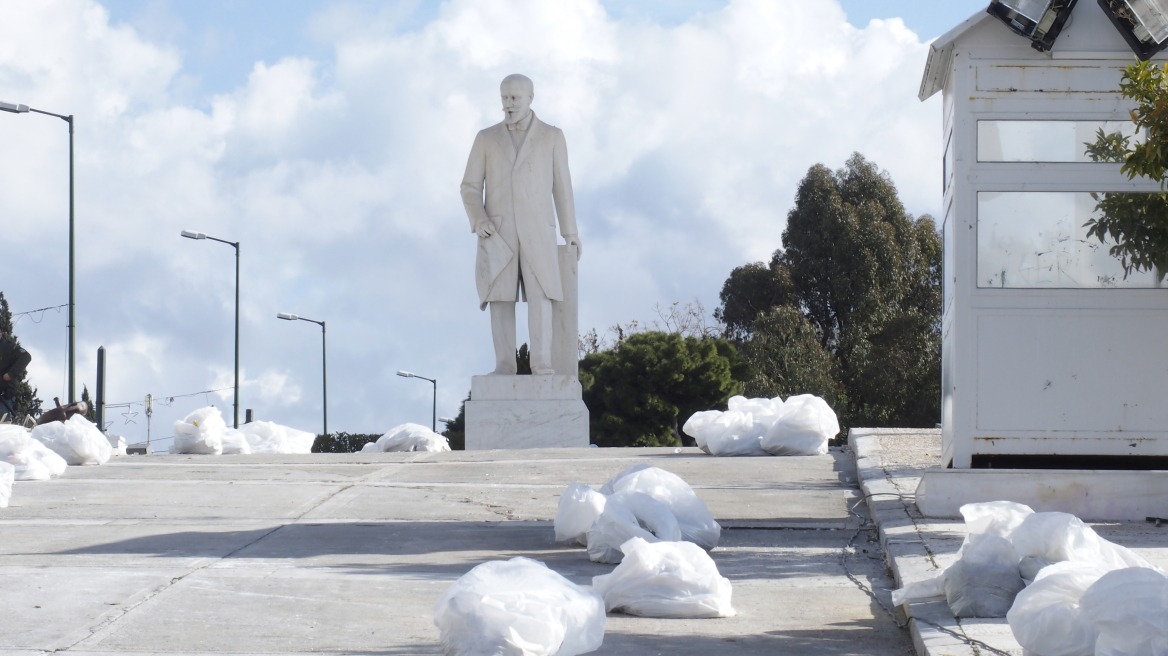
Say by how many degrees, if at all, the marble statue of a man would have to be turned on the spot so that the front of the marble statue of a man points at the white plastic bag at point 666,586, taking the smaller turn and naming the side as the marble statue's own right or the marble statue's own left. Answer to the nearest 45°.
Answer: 0° — it already faces it

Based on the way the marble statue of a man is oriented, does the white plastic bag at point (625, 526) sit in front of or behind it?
in front

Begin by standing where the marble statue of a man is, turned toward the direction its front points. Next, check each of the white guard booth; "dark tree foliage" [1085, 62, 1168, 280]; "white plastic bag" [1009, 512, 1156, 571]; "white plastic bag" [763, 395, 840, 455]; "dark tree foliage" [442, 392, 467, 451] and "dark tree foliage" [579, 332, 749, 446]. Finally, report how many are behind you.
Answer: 2

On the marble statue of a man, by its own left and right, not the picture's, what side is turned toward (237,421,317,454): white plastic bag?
right

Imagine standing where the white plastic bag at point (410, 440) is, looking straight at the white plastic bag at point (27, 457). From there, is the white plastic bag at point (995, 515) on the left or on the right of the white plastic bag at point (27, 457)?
left

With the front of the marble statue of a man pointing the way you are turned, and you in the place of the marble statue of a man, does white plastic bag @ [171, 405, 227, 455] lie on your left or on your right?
on your right

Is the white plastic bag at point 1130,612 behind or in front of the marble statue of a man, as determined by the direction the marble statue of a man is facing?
in front

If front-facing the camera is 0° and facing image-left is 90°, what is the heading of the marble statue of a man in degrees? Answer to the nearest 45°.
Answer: approximately 0°

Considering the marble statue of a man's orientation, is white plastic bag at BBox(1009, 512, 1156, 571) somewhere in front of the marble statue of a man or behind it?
in front

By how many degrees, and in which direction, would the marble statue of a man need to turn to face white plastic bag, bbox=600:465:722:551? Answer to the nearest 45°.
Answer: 0° — it already faces it

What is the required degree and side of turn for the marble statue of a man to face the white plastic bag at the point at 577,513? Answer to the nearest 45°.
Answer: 0° — it already faces it

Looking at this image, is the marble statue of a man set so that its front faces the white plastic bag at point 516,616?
yes

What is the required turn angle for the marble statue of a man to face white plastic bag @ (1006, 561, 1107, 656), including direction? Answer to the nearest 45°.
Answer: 0° — it already faces it
